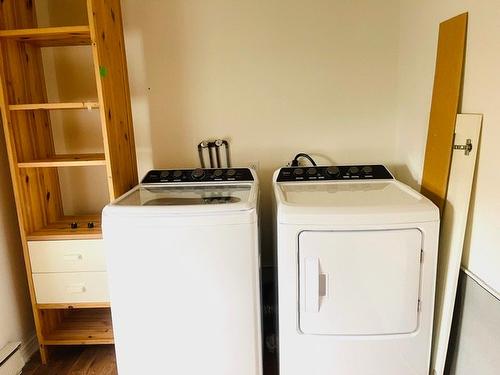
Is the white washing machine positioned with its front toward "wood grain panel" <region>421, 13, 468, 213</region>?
no

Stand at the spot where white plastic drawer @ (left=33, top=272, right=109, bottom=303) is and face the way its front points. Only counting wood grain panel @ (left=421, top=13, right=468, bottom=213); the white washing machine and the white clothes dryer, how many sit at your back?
0

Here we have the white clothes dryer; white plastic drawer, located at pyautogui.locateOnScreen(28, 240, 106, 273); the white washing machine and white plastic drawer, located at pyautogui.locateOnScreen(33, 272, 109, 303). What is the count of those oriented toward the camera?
4

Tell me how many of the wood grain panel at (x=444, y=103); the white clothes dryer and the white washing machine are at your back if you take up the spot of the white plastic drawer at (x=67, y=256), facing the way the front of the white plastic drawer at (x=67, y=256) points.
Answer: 0

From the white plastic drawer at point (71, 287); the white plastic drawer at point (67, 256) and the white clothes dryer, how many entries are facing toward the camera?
3

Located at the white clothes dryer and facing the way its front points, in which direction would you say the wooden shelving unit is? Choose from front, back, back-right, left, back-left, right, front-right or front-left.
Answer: right

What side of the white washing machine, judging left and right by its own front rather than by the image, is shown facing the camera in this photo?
front

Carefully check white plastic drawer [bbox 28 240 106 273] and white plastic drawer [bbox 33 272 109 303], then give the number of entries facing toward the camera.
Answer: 2

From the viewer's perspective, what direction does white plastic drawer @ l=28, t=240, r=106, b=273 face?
toward the camera

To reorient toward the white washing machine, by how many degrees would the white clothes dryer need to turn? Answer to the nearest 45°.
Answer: approximately 90° to its right

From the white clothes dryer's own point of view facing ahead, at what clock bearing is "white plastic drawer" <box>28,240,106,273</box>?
The white plastic drawer is roughly at 3 o'clock from the white clothes dryer.

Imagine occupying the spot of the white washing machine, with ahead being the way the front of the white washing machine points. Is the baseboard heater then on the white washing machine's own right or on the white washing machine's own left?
on the white washing machine's own right

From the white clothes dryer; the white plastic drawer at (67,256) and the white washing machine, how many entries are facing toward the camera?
3

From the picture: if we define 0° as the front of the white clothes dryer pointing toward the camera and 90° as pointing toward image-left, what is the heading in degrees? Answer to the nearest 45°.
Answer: approximately 0°

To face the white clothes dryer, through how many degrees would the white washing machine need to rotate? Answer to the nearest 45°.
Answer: approximately 90° to its left

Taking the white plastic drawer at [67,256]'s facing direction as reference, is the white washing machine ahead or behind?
ahead

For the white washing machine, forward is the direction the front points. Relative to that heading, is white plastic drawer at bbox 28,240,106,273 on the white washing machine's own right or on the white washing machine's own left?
on the white washing machine's own right
